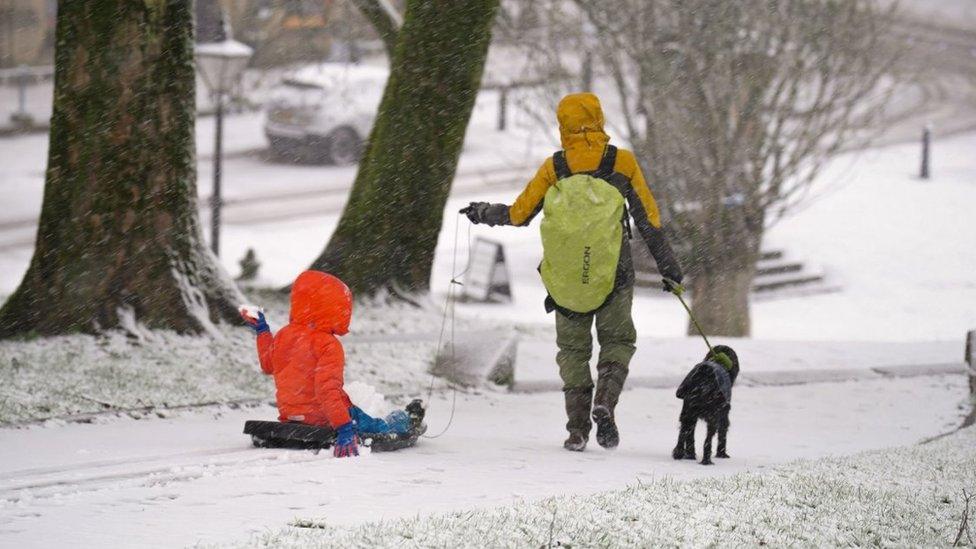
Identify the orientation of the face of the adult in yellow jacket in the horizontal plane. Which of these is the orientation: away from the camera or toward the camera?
away from the camera

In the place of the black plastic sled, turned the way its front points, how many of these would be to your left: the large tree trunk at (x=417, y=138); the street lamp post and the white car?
3

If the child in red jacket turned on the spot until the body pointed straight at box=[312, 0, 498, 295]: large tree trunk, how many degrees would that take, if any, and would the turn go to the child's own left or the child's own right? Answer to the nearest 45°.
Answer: approximately 45° to the child's own left

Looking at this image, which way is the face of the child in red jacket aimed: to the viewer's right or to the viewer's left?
to the viewer's right

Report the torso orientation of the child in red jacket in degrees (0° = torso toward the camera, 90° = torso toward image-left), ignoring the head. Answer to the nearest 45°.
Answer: approximately 225°

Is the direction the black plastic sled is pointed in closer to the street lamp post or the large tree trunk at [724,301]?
the large tree trunk

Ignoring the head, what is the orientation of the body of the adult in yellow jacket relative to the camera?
away from the camera

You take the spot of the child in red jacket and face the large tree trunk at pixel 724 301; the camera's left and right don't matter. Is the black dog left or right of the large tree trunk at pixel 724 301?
right

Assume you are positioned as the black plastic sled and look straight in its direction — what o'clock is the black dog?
The black dog is roughly at 12 o'clock from the black plastic sled.

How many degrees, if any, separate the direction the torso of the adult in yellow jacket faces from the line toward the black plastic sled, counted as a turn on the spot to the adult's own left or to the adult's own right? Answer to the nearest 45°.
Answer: approximately 90° to the adult's own left

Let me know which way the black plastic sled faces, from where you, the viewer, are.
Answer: facing to the right of the viewer

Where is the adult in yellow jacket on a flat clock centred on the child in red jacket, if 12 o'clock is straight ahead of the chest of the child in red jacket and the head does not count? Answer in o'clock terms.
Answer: The adult in yellow jacket is roughly at 1 o'clock from the child in red jacket.
